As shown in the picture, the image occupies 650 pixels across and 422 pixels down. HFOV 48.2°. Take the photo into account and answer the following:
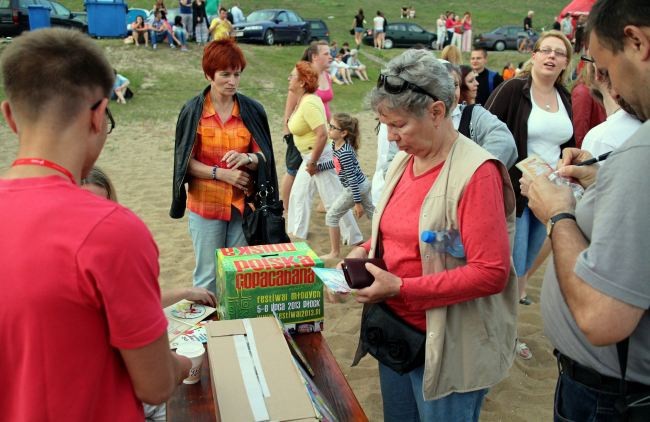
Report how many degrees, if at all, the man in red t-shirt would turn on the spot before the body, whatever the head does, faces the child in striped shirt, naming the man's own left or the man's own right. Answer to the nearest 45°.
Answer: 0° — they already face them

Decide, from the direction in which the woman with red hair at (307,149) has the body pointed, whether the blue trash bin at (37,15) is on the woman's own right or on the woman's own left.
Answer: on the woman's own right

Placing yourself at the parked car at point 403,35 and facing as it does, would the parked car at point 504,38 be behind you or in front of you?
in front

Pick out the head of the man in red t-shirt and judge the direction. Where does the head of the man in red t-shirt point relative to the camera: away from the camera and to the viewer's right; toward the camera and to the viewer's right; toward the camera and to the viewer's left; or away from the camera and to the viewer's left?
away from the camera and to the viewer's right

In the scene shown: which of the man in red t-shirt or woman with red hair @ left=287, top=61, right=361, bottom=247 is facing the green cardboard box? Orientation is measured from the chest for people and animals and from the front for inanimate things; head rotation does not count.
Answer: the man in red t-shirt

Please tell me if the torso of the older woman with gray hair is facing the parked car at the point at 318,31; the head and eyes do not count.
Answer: no

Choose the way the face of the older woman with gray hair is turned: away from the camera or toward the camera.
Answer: toward the camera

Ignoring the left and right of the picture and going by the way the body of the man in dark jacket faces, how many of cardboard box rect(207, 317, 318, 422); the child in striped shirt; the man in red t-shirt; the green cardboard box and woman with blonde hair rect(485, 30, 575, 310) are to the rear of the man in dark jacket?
0

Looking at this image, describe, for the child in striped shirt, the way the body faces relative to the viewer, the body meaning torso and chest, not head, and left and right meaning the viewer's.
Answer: facing to the left of the viewer

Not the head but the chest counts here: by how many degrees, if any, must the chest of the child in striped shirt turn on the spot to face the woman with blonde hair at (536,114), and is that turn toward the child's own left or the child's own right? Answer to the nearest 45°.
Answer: approximately 135° to the child's own left

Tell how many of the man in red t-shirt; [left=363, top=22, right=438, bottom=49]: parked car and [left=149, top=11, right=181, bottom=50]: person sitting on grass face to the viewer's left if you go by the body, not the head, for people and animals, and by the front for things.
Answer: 0

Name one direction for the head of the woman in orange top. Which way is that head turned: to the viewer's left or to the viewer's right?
to the viewer's right

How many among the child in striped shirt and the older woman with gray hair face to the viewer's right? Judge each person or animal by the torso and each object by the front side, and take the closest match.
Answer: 0

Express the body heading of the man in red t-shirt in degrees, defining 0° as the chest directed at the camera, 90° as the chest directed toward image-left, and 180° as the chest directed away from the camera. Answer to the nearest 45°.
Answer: approximately 225°

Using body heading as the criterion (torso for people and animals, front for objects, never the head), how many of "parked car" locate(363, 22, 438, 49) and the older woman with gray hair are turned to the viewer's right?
1

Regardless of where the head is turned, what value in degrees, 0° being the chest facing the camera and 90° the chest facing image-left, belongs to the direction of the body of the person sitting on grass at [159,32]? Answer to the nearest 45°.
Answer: approximately 315°

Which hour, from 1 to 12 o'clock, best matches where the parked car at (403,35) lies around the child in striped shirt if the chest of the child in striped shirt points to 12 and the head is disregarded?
The parked car is roughly at 3 o'clock from the child in striped shirt.
